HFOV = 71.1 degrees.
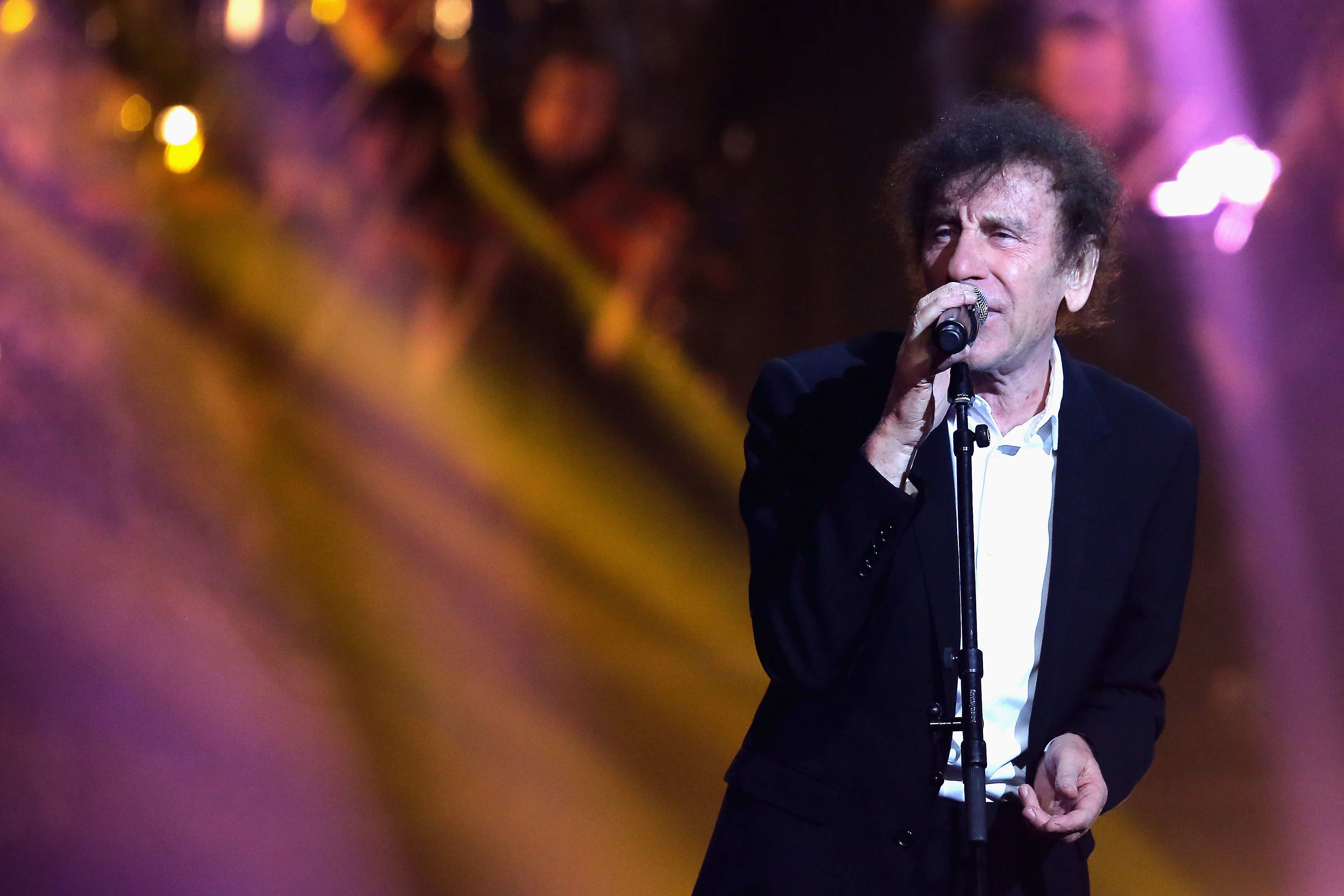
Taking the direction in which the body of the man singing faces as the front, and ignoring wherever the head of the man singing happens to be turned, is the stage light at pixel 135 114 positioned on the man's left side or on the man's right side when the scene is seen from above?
on the man's right side

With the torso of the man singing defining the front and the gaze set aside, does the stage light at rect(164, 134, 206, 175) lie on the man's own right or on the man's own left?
on the man's own right

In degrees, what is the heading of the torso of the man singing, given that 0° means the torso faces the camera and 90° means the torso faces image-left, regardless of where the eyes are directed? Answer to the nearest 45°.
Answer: approximately 0°

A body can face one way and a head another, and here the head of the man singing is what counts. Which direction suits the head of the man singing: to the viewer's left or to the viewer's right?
to the viewer's left
